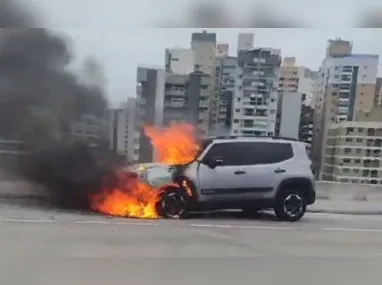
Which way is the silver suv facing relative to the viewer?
to the viewer's left

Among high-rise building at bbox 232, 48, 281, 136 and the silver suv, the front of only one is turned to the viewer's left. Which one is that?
the silver suv

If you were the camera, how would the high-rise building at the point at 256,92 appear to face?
facing the viewer

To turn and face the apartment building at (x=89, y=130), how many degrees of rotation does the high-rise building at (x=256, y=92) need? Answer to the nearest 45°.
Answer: approximately 90° to its right
